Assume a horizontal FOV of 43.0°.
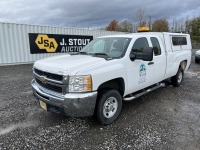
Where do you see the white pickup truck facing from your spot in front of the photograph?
facing the viewer and to the left of the viewer
